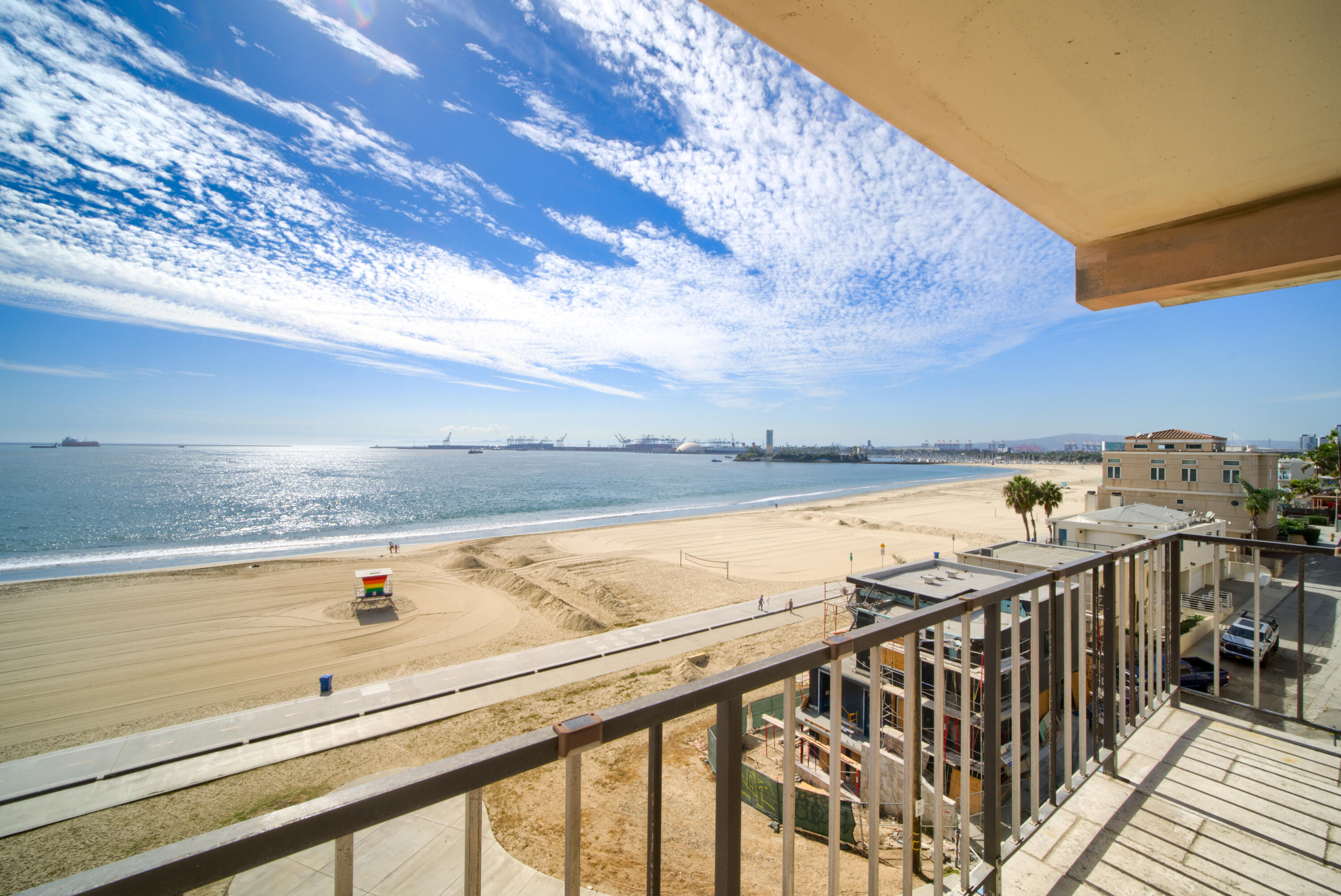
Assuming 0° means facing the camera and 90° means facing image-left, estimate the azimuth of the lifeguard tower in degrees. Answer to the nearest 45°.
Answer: approximately 180°

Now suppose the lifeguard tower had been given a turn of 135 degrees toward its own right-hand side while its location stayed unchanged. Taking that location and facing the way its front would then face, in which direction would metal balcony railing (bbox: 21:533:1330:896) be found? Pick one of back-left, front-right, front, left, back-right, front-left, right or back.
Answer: front-right

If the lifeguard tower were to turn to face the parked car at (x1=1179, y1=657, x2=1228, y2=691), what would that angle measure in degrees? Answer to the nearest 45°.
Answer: approximately 135° to its right

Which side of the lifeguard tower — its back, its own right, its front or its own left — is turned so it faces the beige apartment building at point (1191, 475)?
right

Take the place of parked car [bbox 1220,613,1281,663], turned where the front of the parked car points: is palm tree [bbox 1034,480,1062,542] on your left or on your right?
on your right

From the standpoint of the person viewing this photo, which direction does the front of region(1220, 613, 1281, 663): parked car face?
facing the viewer and to the left of the viewer

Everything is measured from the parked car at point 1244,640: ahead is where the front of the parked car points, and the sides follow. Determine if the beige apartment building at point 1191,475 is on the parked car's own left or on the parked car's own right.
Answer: on the parked car's own right

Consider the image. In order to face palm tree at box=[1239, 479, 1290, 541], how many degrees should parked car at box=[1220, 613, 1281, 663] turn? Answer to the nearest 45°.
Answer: approximately 135° to its right

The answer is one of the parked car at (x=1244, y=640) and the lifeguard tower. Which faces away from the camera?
the lifeguard tower

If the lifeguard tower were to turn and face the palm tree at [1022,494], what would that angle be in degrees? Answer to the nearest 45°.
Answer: approximately 90° to its right

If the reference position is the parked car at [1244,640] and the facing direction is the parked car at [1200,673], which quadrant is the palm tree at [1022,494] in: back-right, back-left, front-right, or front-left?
back-right

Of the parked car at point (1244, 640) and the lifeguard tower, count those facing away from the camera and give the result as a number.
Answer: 1
